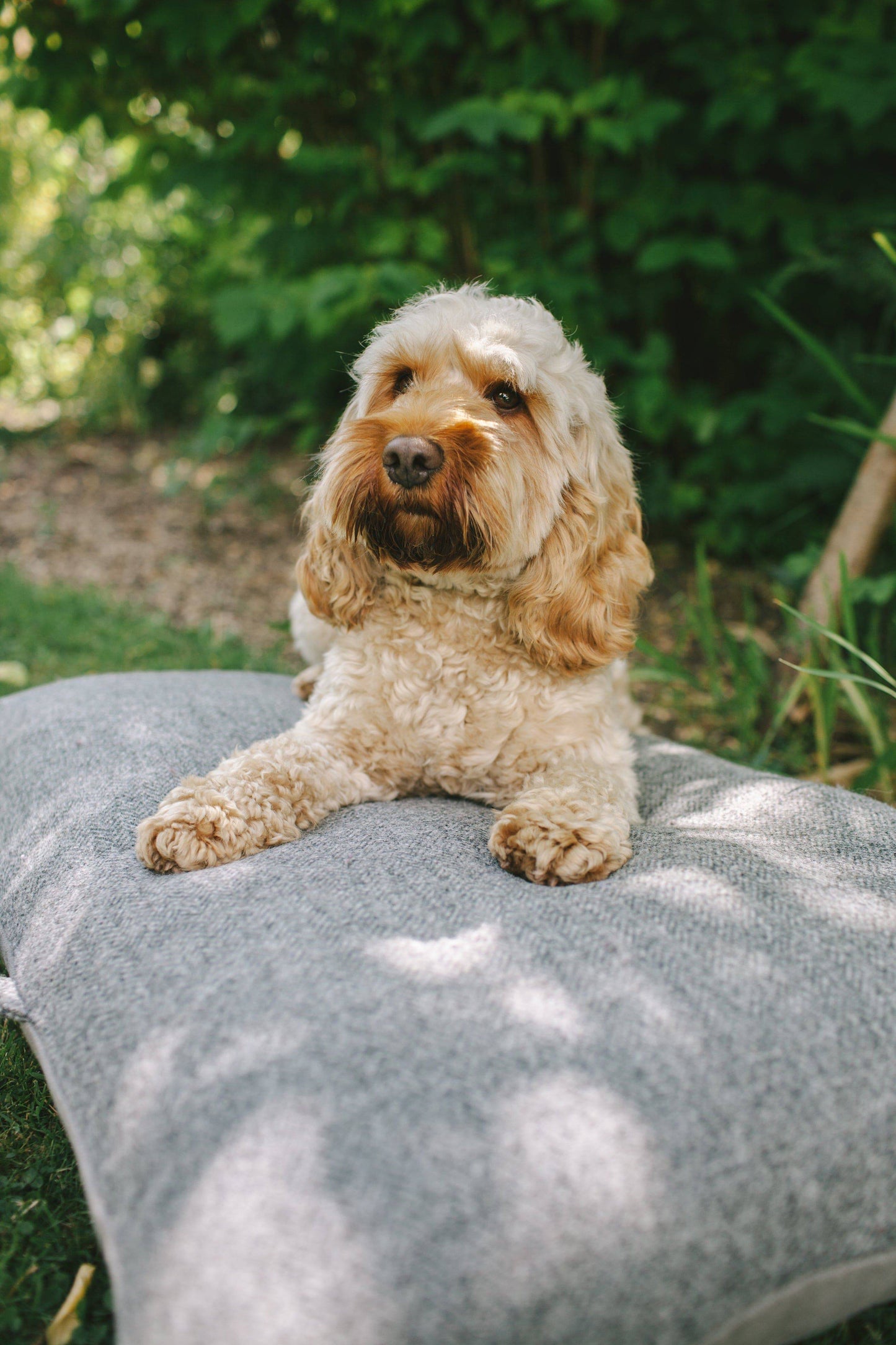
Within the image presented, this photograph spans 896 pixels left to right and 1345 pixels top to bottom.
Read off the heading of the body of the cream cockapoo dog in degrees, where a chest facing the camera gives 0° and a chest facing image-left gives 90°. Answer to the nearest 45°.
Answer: approximately 0°

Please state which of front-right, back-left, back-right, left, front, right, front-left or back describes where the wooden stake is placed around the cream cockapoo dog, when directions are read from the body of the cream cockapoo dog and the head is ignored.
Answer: back-left
